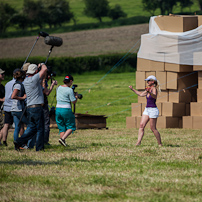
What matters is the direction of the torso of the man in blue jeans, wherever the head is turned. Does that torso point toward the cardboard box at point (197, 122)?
yes

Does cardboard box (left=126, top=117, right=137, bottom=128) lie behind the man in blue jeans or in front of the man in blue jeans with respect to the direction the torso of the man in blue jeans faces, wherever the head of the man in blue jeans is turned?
in front

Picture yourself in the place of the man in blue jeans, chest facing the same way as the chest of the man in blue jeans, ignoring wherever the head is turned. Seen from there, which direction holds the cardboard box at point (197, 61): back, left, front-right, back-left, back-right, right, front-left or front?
front

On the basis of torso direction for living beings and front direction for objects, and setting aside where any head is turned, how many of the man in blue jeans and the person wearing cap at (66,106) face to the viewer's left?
0

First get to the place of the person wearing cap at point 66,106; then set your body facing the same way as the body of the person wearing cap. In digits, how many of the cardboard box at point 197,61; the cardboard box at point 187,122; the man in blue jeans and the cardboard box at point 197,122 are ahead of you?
3

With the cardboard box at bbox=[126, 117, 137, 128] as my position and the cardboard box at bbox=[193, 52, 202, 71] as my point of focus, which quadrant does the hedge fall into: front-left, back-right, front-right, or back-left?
back-left

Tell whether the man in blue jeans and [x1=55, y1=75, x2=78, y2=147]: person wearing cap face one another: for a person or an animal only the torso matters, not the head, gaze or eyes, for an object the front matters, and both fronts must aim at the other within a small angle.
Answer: no

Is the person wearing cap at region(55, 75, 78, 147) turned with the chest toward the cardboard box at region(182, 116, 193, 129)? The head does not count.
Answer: yes

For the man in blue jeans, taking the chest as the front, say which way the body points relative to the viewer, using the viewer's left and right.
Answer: facing away from the viewer and to the right of the viewer

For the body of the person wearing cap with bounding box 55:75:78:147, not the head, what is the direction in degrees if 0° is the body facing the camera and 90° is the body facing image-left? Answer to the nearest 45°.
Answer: approximately 225°

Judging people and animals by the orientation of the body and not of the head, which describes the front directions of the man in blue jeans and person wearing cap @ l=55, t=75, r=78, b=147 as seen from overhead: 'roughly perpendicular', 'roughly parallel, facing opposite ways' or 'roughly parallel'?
roughly parallel

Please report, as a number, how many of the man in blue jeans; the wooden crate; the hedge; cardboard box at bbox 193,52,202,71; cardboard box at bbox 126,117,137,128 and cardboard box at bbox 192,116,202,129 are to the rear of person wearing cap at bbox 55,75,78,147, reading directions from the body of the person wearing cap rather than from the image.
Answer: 1

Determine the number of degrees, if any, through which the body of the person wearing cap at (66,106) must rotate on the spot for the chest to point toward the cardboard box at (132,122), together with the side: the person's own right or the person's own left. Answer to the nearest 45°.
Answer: approximately 45° to the person's own left

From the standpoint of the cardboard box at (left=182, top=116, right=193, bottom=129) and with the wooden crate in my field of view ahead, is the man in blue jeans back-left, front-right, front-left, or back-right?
front-left

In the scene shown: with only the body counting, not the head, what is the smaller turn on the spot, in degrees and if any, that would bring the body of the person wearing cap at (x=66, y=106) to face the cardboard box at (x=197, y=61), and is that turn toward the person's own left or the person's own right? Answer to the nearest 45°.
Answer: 0° — they already face it

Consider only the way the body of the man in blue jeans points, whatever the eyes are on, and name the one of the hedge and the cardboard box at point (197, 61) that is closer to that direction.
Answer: the cardboard box

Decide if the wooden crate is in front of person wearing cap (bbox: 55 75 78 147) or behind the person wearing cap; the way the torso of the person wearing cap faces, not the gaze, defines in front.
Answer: in front
